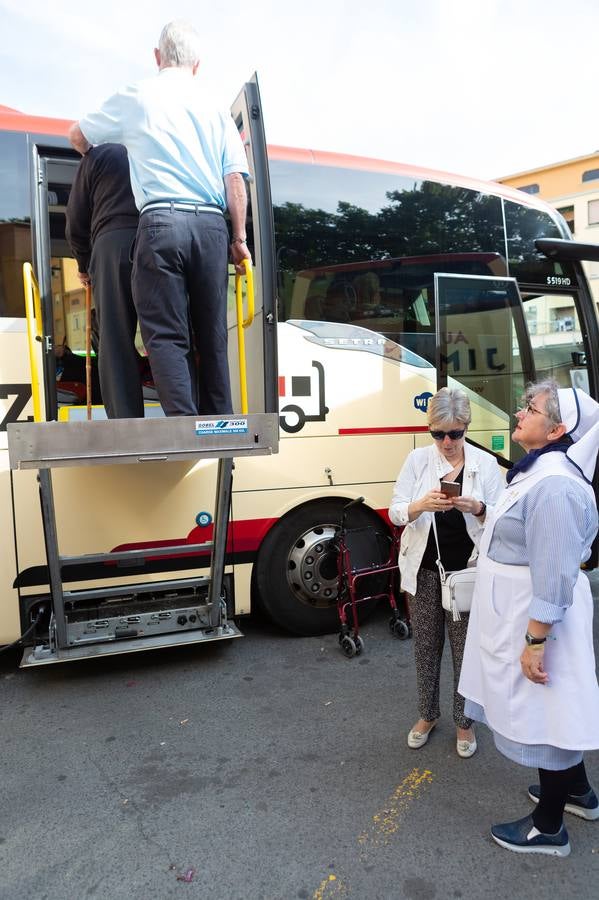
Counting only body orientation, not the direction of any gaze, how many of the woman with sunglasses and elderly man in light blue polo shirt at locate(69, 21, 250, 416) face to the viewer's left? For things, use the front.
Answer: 0

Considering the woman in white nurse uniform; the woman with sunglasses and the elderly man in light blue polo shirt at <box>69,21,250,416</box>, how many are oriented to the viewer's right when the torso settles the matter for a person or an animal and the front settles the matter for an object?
0

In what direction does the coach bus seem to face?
to the viewer's right

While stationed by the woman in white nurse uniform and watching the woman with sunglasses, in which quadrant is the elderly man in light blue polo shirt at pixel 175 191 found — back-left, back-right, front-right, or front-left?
front-left

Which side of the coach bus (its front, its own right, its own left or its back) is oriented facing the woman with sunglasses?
right

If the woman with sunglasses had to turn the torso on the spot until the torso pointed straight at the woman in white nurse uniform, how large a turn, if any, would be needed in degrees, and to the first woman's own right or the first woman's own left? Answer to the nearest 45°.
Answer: approximately 45° to the first woman's own left

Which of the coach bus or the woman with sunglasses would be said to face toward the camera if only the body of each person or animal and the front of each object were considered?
the woman with sunglasses

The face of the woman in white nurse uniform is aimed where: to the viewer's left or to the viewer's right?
to the viewer's left

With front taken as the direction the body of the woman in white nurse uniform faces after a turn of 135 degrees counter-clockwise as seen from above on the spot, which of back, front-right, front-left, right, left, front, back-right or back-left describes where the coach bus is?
back

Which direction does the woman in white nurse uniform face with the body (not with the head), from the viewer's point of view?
to the viewer's left

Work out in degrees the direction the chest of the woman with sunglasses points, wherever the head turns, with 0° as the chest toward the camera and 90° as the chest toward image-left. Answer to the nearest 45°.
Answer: approximately 0°

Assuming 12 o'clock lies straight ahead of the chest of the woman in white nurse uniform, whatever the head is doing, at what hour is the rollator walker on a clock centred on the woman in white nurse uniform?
The rollator walker is roughly at 2 o'clock from the woman in white nurse uniform.

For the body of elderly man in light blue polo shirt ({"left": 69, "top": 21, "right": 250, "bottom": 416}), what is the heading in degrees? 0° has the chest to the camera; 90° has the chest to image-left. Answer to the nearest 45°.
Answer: approximately 180°

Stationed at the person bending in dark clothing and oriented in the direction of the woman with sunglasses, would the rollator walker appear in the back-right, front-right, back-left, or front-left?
front-left

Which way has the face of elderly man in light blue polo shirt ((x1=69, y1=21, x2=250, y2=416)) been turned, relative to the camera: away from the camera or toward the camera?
away from the camera
